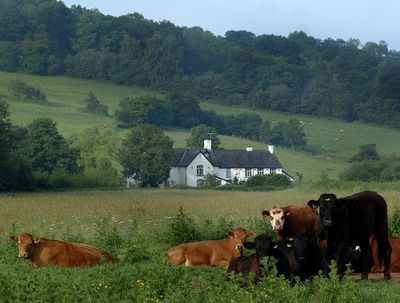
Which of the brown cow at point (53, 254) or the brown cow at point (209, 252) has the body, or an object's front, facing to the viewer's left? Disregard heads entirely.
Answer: the brown cow at point (53, 254)

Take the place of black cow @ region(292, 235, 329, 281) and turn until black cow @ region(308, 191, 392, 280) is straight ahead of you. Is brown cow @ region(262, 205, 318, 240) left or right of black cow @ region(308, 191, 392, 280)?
left

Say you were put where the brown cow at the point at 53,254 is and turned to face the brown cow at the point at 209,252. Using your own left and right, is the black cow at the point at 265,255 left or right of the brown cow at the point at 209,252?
right

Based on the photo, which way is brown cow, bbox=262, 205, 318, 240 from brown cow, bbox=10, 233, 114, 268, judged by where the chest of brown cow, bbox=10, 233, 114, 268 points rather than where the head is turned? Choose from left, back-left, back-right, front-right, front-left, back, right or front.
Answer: back

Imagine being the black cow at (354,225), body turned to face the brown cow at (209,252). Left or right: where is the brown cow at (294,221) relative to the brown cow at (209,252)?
right

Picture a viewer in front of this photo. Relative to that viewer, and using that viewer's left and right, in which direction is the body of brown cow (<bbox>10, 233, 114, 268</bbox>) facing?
facing to the left of the viewer

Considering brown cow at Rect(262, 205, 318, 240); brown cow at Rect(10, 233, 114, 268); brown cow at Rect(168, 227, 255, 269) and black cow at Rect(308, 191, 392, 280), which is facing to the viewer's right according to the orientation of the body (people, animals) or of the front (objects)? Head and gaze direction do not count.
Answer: brown cow at Rect(168, 227, 255, 269)

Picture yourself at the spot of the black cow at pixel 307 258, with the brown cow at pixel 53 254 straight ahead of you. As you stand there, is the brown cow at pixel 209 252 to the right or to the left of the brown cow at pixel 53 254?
right

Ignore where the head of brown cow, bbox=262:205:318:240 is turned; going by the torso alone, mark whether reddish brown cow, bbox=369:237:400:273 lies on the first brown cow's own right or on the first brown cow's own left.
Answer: on the first brown cow's own left

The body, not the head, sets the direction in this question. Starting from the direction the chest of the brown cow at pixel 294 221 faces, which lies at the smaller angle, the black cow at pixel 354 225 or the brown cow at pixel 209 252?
the brown cow

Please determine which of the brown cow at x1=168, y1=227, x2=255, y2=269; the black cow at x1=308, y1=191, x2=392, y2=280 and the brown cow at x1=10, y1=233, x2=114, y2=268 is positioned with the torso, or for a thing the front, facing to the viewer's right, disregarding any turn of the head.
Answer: the brown cow at x1=168, y1=227, x2=255, y2=269
